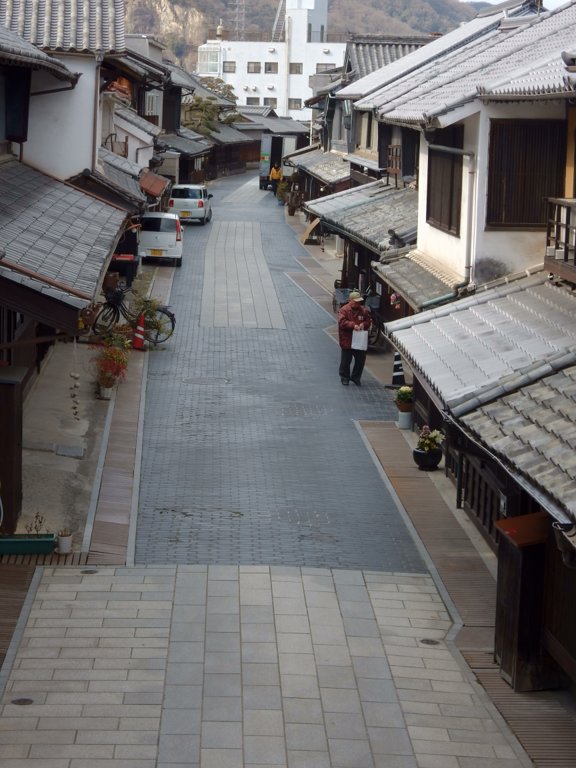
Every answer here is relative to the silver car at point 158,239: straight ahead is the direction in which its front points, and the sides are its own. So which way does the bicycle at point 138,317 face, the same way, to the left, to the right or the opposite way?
to the left

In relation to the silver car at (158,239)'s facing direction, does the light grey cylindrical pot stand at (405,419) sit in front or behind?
behind

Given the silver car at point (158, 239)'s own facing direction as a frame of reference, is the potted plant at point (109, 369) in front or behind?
behind

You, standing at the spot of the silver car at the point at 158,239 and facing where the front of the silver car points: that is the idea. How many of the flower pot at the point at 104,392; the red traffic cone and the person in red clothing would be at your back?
3

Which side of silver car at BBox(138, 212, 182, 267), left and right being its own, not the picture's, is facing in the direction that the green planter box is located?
back

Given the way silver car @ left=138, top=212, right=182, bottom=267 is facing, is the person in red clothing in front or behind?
behind

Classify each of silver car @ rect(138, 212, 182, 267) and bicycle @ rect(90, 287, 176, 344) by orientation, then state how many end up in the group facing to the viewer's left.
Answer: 1

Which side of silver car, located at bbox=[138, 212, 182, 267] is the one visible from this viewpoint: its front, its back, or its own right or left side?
back

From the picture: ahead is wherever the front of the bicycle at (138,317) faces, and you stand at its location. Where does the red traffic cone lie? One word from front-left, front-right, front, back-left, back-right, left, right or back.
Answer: left

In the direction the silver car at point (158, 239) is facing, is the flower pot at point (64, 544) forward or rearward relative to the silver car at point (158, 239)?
rearward

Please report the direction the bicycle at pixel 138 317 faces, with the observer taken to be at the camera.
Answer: facing to the left of the viewer

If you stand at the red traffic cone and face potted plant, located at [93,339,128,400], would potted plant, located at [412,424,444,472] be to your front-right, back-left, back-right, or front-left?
front-left

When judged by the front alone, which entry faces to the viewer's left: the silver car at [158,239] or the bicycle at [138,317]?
the bicycle
